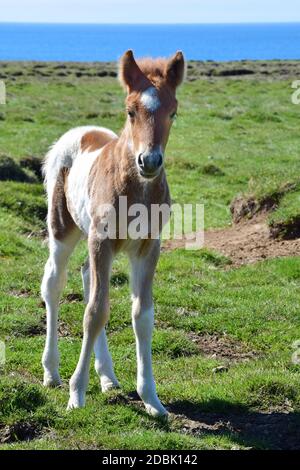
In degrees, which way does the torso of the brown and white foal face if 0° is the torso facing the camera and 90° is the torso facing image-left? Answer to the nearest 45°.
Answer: approximately 315°
